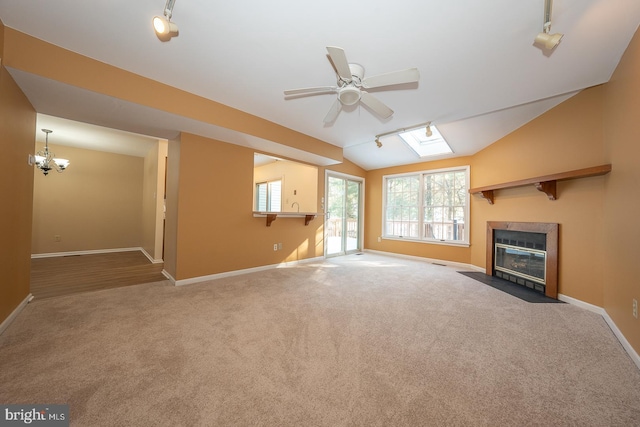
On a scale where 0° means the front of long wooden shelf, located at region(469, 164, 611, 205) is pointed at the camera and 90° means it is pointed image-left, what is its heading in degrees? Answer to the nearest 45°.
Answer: approximately 45°

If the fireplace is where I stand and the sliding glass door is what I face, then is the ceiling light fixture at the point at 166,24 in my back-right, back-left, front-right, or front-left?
front-left

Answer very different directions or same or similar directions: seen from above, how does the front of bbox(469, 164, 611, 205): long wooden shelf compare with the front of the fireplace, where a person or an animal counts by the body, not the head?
same or similar directions

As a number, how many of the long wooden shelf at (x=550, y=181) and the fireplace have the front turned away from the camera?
0

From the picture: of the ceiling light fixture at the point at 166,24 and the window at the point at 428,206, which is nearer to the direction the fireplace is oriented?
the ceiling light fixture

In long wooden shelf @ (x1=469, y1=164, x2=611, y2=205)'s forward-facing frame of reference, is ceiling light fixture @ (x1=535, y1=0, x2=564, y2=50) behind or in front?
in front

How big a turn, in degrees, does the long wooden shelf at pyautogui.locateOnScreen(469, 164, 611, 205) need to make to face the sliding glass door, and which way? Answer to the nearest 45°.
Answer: approximately 45° to its right

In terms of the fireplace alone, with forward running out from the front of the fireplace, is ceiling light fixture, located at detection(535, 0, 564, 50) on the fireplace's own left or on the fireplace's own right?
on the fireplace's own left

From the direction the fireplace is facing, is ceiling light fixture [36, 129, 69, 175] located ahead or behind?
ahead

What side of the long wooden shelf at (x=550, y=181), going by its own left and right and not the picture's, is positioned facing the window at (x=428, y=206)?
right

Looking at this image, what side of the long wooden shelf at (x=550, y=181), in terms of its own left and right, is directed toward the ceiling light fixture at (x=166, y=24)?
front

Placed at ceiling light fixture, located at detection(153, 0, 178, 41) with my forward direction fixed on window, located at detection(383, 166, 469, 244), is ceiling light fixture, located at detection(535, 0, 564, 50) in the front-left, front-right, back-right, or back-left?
front-right

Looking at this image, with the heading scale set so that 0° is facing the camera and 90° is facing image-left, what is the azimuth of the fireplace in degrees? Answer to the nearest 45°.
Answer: approximately 45°
